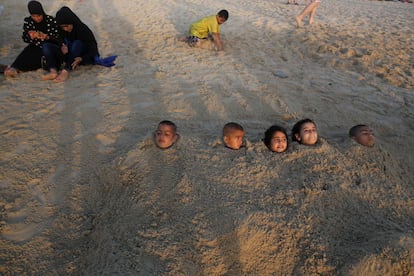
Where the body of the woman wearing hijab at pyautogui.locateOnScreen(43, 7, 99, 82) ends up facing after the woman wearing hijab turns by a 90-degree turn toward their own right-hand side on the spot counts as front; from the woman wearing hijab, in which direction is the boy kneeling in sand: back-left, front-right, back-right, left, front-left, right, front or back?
back-right

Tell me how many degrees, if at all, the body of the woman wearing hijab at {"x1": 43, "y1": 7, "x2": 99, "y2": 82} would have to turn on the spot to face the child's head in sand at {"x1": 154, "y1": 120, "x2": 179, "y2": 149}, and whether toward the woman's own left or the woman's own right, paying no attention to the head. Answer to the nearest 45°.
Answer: approximately 45° to the woman's own left

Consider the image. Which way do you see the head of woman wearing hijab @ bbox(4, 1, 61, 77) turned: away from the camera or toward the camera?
toward the camera

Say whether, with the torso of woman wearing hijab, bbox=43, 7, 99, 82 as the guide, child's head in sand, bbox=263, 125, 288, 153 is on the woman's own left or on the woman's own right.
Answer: on the woman's own left

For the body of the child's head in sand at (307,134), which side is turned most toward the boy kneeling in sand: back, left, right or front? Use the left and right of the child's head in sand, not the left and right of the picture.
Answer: back

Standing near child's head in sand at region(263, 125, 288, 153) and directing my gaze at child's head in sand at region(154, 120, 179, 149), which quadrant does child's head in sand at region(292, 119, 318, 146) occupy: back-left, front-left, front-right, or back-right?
back-right

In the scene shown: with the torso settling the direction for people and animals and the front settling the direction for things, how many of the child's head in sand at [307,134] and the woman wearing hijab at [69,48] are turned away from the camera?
0

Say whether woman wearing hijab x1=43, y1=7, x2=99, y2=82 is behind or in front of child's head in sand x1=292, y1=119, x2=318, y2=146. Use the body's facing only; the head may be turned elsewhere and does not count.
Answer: behind

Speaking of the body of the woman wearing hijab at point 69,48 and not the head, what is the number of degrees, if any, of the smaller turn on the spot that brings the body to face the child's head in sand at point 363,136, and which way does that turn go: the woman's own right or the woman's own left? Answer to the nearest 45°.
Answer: approximately 90° to the woman's own left

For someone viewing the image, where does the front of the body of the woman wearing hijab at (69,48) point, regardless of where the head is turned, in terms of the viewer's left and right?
facing the viewer and to the left of the viewer

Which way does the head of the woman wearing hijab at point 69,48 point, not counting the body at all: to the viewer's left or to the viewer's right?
to the viewer's left

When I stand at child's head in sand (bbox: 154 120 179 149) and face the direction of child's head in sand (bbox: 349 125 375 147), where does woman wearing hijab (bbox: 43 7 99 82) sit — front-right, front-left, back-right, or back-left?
back-left
